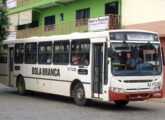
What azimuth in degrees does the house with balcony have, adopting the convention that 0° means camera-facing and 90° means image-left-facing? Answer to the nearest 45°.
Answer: approximately 45°

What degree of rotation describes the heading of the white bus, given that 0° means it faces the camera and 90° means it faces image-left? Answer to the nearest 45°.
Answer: approximately 315°

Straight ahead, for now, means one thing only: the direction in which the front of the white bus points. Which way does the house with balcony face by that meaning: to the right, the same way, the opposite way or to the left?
to the right
